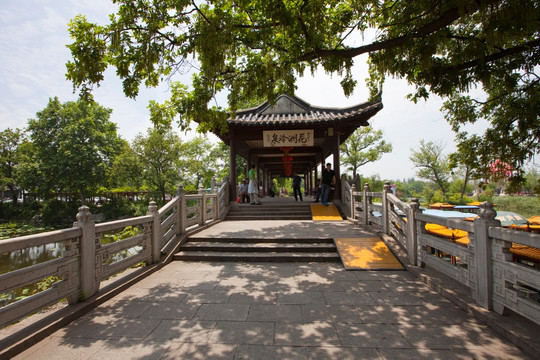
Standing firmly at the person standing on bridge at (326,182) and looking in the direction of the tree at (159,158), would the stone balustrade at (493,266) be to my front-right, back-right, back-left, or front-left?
back-left

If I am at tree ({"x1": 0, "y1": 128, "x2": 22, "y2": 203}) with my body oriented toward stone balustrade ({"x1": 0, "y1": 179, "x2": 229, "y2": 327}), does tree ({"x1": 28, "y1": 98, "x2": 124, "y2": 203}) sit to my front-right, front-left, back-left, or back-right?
front-left

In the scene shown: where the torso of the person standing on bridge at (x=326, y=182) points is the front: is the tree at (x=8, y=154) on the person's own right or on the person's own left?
on the person's own right

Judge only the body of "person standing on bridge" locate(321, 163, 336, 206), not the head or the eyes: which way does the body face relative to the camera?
toward the camera

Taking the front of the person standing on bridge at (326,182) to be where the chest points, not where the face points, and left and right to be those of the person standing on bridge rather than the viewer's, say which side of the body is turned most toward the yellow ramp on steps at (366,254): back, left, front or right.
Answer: front

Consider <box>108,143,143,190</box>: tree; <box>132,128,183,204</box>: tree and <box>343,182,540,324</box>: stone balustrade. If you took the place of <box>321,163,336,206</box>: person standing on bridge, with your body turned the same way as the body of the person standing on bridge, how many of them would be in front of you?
1

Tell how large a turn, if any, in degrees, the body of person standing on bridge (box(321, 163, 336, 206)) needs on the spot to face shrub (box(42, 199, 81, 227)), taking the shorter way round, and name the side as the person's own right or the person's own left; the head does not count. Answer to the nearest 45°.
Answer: approximately 135° to the person's own right

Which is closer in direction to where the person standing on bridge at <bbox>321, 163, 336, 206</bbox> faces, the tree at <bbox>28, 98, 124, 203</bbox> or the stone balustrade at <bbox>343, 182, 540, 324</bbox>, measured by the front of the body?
the stone balustrade

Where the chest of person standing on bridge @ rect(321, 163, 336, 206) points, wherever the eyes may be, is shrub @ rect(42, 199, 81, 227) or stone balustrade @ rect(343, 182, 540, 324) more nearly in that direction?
the stone balustrade

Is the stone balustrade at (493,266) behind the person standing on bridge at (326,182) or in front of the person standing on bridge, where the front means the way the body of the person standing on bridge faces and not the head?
in front

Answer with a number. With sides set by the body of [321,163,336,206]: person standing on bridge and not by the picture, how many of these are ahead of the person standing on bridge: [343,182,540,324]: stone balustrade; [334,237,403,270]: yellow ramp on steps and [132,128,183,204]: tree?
2

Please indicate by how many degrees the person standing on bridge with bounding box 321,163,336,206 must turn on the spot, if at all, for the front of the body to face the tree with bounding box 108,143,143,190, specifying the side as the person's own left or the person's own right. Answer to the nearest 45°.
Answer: approximately 135° to the person's own right

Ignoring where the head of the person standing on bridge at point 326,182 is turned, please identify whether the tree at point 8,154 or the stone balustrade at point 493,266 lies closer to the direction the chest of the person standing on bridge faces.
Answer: the stone balustrade

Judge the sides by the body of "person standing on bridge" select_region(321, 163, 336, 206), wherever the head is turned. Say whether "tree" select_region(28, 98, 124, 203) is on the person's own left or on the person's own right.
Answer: on the person's own right
